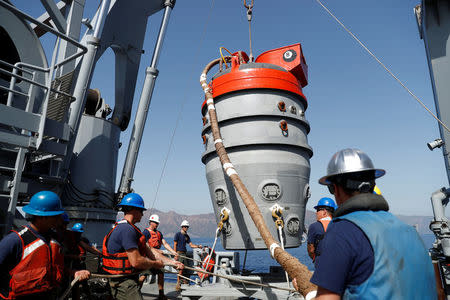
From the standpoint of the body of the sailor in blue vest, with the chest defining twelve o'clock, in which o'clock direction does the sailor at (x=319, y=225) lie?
The sailor is roughly at 1 o'clock from the sailor in blue vest.

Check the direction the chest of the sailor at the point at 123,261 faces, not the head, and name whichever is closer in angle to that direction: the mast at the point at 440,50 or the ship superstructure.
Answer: the mast

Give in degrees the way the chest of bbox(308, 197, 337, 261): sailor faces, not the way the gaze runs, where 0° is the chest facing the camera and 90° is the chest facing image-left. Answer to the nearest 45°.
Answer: approximately 90°

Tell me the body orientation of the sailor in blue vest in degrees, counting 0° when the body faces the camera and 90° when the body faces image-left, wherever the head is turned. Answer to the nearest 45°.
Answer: approximately 135°

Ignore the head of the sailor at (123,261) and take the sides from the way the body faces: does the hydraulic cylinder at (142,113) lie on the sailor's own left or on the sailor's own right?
on the sailor's own left

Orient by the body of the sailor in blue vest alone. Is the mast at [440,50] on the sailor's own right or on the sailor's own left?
on the sailor's own right

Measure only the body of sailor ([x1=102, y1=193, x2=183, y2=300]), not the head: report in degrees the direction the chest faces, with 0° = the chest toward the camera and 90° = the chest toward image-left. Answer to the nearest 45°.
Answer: approximately 270°

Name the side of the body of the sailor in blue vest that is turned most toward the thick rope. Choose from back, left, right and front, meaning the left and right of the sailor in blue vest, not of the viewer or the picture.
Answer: front

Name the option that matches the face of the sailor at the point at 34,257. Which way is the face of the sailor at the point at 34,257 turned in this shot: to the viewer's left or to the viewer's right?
to the viewer's right

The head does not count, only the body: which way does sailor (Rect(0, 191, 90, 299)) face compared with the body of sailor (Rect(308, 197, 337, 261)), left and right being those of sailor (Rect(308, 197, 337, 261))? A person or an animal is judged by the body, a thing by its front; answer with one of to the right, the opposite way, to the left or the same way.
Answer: the opposite way

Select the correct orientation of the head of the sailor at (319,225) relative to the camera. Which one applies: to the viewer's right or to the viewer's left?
to the viewer's left

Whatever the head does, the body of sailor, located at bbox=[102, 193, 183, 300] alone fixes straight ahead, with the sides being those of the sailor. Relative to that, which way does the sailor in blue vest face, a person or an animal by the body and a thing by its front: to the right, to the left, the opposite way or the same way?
to the left

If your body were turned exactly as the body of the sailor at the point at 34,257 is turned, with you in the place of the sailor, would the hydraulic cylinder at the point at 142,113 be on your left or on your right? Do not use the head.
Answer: on your left

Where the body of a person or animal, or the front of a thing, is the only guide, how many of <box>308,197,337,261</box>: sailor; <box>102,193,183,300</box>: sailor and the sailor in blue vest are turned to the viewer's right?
1

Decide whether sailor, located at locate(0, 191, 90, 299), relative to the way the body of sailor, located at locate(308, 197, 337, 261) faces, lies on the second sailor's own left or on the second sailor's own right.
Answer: on the second sailor's own left

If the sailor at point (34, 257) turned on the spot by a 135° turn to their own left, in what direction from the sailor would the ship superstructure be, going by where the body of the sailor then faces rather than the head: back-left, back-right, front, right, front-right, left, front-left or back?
front
